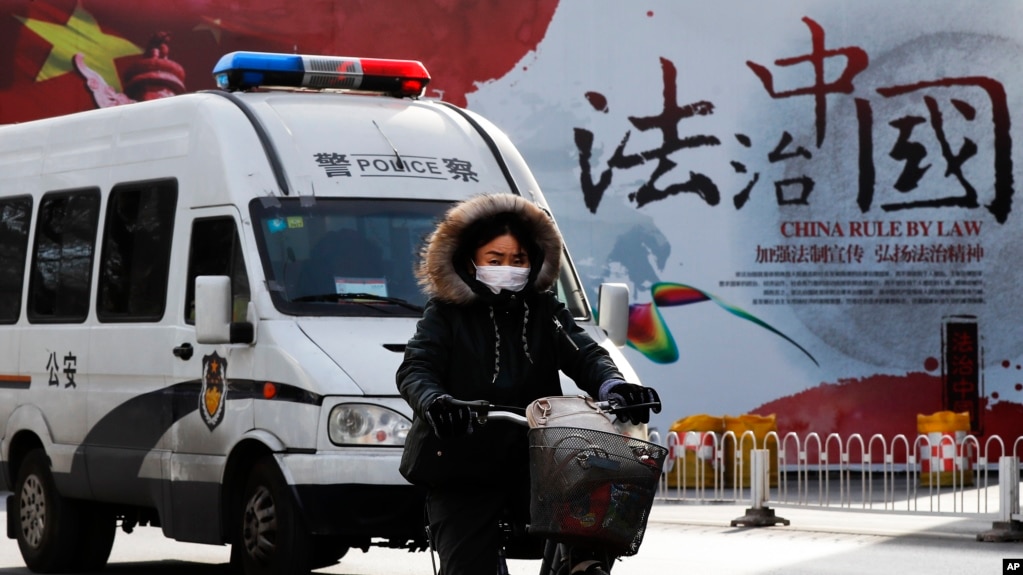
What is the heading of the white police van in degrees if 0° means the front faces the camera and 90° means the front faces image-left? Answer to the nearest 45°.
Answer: approximately 315°

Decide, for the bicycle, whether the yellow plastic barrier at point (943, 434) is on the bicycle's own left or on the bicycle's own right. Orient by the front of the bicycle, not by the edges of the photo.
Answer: on the bicycle's own left

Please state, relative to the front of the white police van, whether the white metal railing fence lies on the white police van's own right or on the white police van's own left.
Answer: on the white police van's own left
